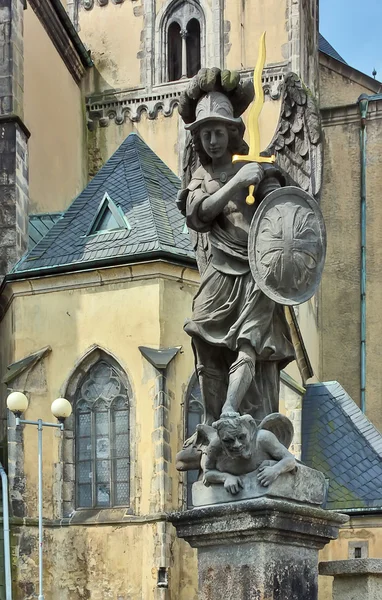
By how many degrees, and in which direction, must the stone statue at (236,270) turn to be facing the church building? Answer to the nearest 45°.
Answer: approximately 180°

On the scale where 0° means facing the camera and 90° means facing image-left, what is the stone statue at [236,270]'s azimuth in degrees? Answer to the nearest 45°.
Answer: approximately 0°

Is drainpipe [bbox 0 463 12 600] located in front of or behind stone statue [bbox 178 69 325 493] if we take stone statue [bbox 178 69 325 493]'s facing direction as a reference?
behind
